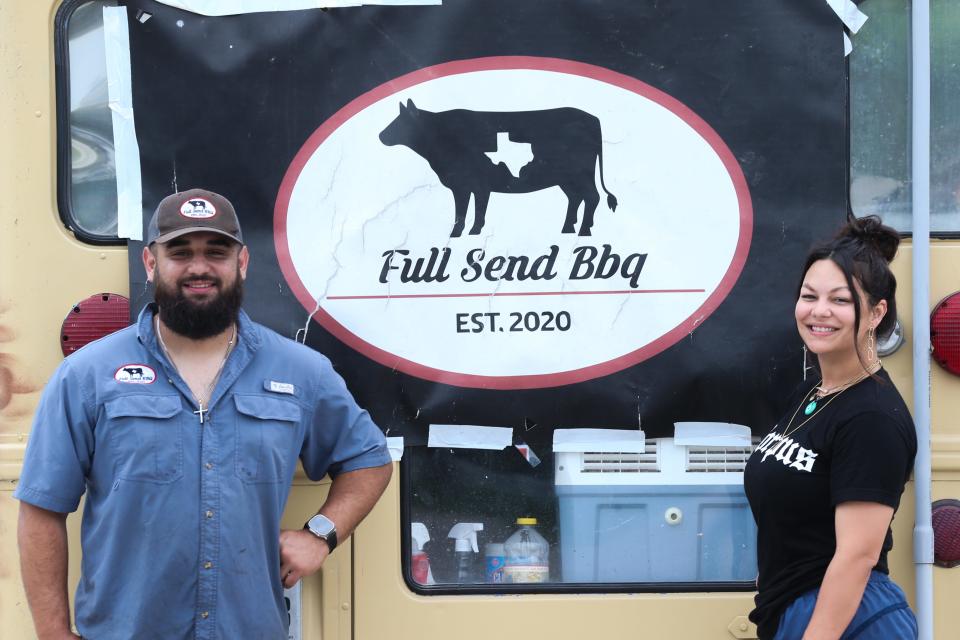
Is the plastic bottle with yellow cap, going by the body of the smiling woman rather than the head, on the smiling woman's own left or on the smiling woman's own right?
on the smiling woman's own right

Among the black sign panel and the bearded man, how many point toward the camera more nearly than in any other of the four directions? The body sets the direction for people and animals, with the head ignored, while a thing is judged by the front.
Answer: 2

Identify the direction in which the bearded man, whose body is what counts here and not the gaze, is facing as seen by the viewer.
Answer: toward the camera

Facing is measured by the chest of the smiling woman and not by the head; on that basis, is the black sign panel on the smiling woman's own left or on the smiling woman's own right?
on the smiling woman's own right

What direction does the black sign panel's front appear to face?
toward the camera

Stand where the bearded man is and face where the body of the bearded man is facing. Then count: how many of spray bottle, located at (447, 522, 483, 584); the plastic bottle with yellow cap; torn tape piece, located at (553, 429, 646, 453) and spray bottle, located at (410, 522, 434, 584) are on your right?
0

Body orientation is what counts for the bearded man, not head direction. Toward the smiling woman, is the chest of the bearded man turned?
no

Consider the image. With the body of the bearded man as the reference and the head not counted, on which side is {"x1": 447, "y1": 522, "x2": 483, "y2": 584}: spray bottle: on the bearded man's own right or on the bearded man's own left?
on the bearded man's own left

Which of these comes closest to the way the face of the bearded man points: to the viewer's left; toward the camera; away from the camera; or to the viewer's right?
toward the camera

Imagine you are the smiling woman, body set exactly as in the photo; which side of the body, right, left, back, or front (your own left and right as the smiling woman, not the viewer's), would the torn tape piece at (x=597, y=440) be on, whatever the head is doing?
right

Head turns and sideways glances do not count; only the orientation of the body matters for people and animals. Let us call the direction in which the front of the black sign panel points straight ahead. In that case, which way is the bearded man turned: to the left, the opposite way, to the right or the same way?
the same way

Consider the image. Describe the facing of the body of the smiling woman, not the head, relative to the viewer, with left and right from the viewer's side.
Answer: facing the viewer and to the left of the viewer
